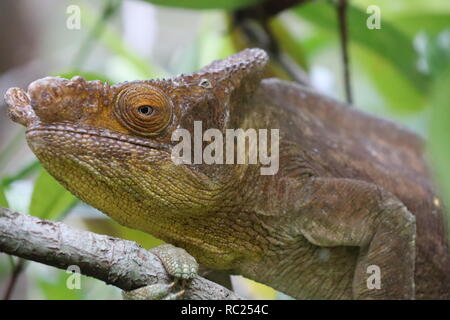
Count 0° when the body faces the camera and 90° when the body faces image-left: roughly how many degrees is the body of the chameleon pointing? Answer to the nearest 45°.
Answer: approximately 90°

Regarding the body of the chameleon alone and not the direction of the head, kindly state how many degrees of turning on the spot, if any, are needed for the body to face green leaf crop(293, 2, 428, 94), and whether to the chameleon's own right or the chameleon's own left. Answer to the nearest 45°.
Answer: approximately 135° to the chameleon's own right

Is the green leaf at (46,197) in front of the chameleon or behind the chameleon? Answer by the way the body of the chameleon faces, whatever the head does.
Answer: in front
